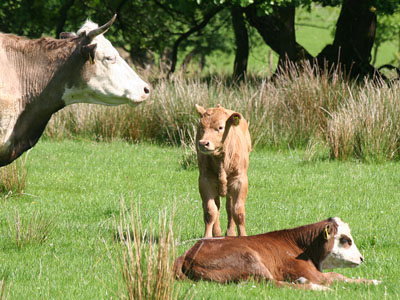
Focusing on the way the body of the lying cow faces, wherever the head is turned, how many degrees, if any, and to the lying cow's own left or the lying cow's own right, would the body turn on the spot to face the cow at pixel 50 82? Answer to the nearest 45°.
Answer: approximately 180°

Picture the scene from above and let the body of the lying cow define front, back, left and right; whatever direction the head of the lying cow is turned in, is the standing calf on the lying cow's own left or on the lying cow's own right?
on the lying cow's own left

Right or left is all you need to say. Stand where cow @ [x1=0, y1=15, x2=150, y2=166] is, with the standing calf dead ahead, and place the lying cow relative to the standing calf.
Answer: right

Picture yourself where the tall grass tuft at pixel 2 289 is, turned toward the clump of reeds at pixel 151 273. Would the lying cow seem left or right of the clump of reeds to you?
left

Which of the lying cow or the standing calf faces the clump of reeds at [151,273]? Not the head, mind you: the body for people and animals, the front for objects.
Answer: the standing calf

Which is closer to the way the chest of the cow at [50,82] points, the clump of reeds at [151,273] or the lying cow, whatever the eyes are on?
the lying cow

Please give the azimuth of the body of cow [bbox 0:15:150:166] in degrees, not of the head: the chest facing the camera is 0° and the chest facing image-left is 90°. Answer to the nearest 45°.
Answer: approximately 270°

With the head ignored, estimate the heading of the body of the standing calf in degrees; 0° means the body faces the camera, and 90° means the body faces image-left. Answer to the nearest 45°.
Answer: approximately 0°

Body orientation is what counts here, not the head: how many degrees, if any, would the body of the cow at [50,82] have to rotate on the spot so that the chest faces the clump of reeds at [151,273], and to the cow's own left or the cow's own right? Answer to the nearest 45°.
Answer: approximately 90° to the cow's own right

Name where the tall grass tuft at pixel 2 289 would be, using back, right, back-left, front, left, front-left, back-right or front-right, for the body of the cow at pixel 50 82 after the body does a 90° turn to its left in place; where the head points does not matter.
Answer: back

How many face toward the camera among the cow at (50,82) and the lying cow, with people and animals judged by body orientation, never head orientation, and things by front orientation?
0

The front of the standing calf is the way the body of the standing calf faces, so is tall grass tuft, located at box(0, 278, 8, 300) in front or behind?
in front

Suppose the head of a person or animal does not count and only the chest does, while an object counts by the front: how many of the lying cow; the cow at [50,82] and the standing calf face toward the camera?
1

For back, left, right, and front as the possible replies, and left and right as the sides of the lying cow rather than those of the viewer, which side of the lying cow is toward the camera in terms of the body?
right

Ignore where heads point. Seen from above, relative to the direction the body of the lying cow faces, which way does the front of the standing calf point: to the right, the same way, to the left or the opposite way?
to the right

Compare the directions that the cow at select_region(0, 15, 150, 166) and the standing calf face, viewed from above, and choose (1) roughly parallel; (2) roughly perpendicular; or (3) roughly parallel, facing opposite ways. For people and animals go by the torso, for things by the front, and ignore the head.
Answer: roughly perpendicular
